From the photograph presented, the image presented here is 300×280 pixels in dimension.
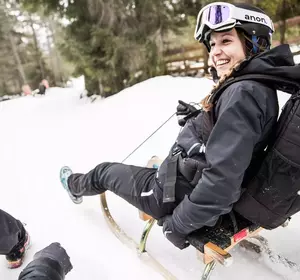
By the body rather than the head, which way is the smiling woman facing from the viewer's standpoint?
to the viewer's left

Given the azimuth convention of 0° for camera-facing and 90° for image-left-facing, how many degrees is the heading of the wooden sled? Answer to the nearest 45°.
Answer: approximately 135°

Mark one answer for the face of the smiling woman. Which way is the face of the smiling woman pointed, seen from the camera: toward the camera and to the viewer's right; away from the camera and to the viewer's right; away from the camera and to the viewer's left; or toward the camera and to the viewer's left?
toward the camera and to the viewer's left

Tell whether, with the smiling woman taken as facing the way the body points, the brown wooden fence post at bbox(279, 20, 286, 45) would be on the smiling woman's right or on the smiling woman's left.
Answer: on the smiling woman's right
